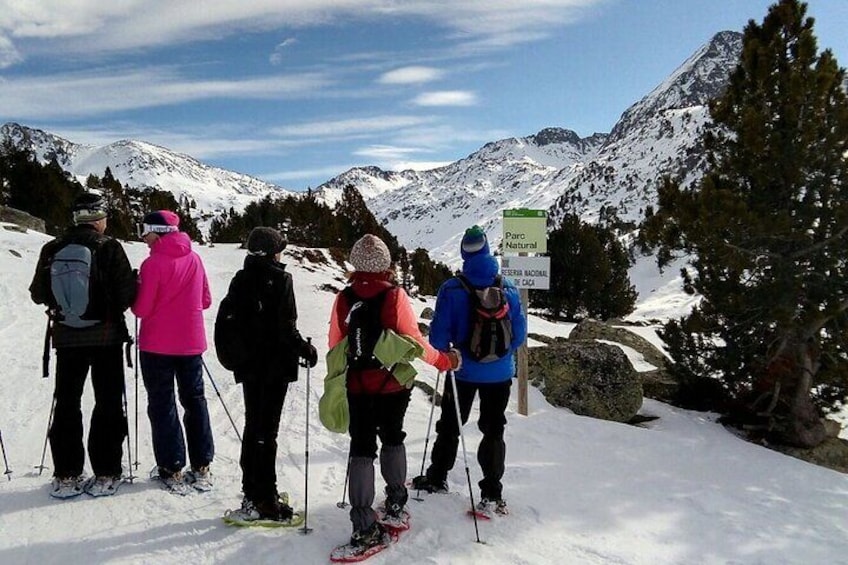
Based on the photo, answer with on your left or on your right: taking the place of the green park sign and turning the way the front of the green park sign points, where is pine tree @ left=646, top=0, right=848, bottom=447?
on your left

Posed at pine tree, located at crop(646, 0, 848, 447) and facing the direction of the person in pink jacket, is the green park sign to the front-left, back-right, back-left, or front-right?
front-right

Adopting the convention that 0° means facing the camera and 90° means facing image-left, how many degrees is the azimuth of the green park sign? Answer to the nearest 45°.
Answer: approximately 0°

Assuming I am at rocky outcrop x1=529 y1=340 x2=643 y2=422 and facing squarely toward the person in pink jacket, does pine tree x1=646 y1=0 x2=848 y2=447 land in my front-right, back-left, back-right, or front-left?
back-left

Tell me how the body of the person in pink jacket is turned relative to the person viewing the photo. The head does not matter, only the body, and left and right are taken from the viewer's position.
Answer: facing away from the viewer and to the left of the viewer

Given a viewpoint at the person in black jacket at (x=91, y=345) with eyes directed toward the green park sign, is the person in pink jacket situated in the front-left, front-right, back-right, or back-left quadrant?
front-right

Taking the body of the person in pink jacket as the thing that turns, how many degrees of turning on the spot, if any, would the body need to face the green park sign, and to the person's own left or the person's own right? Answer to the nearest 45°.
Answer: approximately 90° to the person's own right

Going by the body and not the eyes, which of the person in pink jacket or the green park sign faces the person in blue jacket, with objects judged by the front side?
the green park sign

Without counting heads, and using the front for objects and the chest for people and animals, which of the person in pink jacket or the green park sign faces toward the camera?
the green park sign

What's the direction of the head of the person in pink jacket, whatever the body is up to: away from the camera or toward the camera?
away from the camera

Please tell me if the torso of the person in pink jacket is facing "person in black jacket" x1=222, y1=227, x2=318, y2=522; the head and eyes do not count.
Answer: no

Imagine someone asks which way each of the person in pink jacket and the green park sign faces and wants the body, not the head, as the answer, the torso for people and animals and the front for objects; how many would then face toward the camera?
1

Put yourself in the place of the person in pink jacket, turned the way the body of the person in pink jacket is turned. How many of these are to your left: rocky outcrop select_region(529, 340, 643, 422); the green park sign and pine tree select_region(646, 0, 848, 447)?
0

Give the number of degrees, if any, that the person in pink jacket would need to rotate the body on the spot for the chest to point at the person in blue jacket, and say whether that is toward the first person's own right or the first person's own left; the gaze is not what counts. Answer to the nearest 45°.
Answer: approximately 135° to the first person's own right

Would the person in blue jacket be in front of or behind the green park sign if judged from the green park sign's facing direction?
in front
